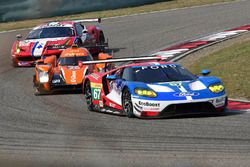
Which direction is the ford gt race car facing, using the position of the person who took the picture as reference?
facing the viewer and to the right of the viewer

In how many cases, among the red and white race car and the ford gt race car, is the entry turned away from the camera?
0

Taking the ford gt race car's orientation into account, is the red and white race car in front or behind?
behind

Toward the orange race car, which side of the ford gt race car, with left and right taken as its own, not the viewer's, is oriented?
back
